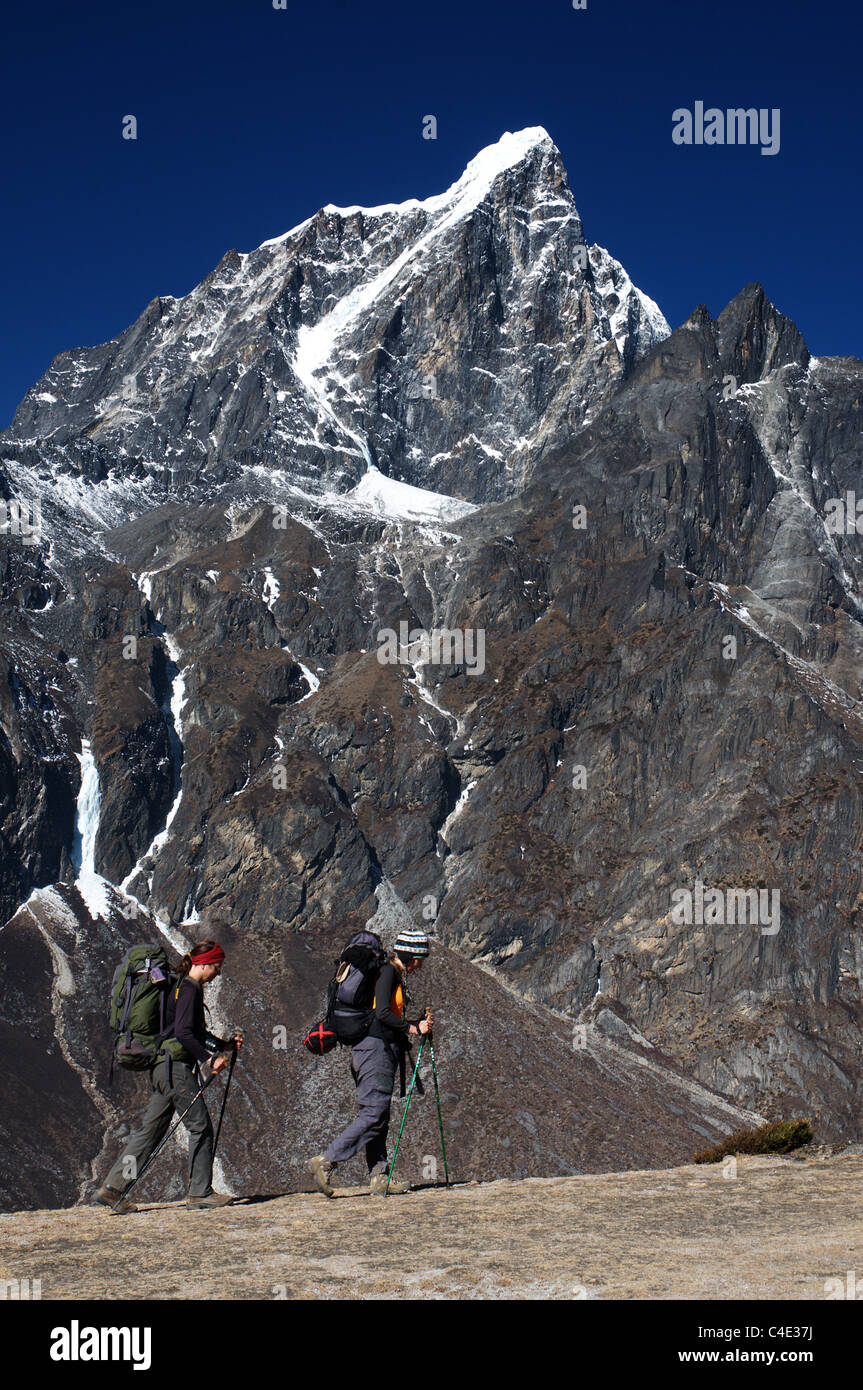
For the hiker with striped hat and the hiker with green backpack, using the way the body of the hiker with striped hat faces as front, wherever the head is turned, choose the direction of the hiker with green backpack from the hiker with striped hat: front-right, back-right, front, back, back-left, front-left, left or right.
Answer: back

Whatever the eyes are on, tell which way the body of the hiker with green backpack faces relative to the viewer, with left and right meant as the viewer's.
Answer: facing to the right of the viewer

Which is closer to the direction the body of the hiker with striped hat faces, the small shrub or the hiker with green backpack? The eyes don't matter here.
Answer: the small shrub

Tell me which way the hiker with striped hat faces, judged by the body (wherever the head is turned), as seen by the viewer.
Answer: to the viewer's right

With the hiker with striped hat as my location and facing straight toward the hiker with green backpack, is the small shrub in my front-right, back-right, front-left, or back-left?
back-right

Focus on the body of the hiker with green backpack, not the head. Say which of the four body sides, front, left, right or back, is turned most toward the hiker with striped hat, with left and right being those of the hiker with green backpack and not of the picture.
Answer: front

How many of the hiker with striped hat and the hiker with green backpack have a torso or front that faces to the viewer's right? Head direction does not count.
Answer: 2
